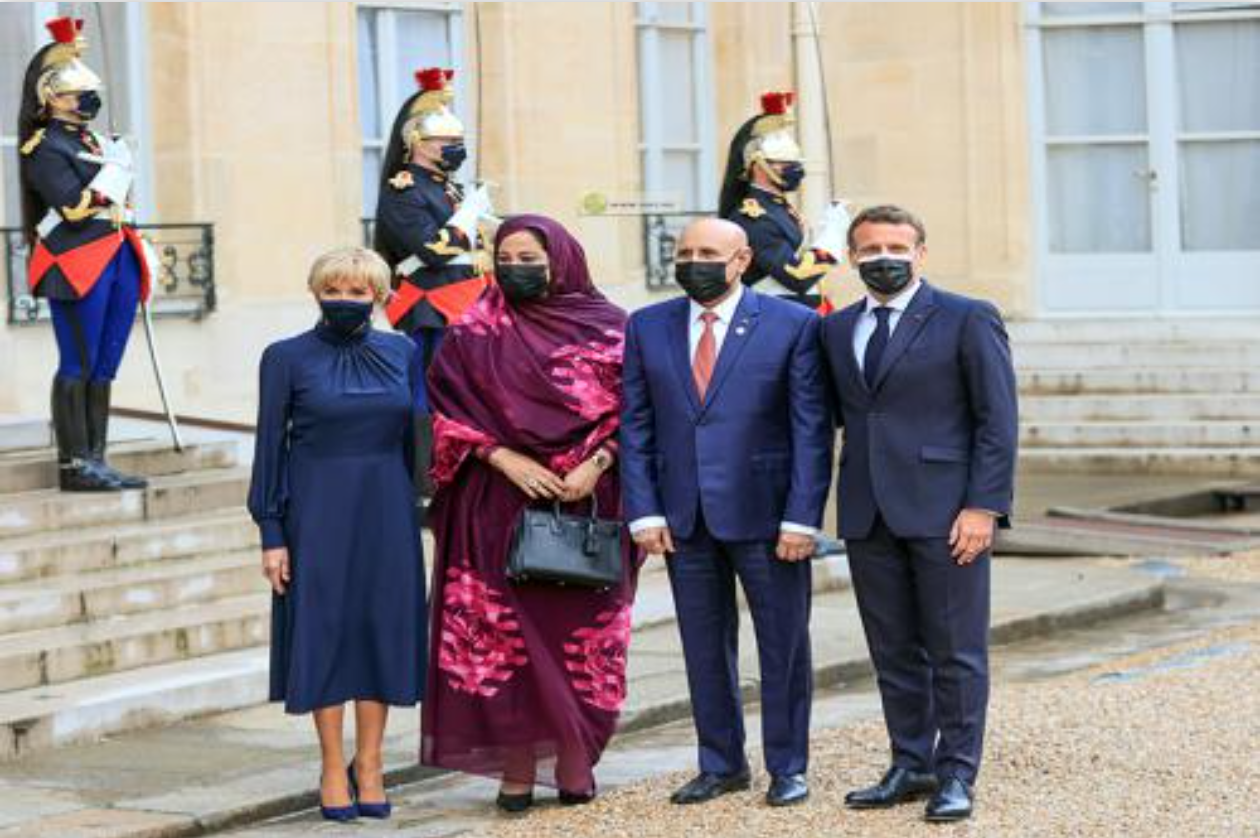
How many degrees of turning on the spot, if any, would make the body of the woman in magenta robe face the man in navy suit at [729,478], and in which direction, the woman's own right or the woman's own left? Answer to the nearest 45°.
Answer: approximately 90° to the woman's own left

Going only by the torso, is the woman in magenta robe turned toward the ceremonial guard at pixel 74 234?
no

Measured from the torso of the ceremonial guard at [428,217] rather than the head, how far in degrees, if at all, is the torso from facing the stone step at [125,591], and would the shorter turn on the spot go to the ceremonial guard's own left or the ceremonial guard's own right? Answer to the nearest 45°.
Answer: approximately 90° to the ceremonial guard's own right

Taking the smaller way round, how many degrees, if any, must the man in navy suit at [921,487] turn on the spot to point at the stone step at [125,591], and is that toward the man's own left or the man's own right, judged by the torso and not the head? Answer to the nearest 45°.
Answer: approximately 90° to the man's own right

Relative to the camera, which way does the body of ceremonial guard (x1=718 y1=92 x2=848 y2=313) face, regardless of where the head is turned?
to the viewer's right

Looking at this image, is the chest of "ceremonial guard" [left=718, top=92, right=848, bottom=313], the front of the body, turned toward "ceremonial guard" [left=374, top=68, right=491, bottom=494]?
no

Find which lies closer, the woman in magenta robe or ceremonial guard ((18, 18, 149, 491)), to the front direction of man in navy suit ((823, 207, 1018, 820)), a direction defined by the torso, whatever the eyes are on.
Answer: the woman in magenta robe

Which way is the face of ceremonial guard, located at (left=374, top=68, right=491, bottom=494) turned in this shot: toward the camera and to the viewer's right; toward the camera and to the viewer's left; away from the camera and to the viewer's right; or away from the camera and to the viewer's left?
toward the camera and to the viewer's right

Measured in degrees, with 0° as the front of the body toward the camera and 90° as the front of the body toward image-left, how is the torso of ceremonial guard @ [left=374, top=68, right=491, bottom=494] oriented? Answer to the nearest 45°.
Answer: approximately 315°

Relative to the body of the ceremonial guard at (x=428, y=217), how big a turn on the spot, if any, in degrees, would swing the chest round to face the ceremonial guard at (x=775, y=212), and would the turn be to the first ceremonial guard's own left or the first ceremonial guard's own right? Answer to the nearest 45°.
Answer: approximately 45° to the first ceremonial guard's own left

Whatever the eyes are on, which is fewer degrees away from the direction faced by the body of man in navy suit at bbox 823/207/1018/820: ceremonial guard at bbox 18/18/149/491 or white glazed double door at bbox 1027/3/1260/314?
the ceremonial guard

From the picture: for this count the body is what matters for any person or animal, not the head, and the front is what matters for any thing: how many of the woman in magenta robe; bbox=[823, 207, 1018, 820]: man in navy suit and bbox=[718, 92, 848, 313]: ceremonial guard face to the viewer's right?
1

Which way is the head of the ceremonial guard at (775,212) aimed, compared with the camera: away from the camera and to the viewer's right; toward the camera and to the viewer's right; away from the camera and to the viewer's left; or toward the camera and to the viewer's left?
toward the camera and to the viewer's right

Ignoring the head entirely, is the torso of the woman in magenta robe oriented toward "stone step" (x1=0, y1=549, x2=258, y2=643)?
no

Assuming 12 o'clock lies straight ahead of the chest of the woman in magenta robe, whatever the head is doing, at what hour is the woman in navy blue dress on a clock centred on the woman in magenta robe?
The woman in navy blue dress is roughly at 3 o'clock from the woman in magenta robe.

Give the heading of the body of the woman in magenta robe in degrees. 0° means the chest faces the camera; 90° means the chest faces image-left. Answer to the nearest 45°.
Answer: approximately 0°

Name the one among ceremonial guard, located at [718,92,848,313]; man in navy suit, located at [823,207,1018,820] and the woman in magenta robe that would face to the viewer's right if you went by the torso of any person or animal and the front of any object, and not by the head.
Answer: the ceremonial guard
